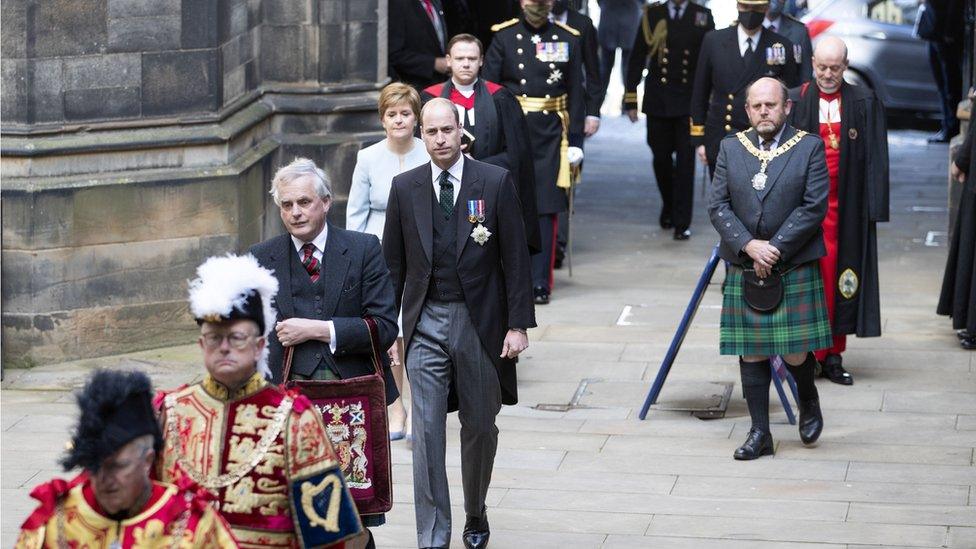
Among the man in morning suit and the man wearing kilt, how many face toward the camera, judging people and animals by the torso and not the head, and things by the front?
2

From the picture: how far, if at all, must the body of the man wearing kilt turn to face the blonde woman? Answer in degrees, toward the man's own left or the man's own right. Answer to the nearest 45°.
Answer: approximately 90° to the man's own right

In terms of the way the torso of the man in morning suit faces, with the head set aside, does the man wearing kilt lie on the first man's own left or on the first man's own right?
on the first man's own left

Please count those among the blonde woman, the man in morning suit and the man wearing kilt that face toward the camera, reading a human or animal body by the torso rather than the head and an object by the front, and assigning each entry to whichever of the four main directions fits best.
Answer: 3

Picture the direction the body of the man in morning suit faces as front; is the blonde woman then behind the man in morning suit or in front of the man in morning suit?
behind

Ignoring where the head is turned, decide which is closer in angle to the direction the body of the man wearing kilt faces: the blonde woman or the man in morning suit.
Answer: the man in morning suit

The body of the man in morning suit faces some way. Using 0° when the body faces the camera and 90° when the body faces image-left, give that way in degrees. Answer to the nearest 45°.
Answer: approximately 0°

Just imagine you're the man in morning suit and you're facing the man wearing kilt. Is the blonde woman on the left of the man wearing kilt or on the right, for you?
left

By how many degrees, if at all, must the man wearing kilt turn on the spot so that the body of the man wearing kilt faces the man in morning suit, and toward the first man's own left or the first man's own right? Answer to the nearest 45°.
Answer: approximately 45° to the first man's own right

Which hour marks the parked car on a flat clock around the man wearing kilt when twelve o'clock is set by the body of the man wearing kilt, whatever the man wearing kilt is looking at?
The parked car is roughly at 6 o'clock from the man wearing kilt.
